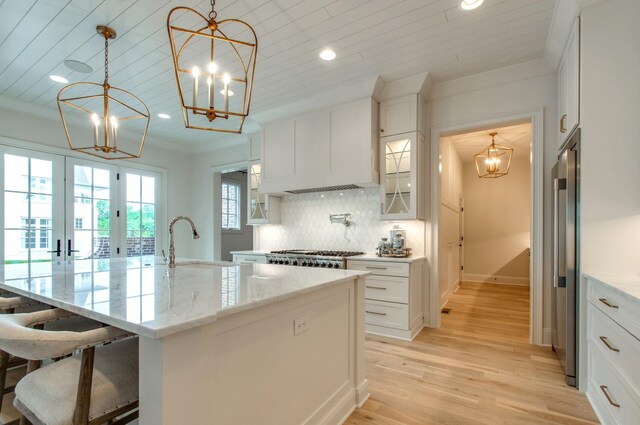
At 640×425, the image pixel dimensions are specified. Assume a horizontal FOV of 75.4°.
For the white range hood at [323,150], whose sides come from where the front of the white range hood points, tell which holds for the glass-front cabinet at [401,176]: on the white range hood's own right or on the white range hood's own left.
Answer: on the white range hood's own left

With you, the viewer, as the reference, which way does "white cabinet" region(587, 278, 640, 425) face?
facing to the left of the viewer

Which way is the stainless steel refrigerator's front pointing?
to the viewer's left

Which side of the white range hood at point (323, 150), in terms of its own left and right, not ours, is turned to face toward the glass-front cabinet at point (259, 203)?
right

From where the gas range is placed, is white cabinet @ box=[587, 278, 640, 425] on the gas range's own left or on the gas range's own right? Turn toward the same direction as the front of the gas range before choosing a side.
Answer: on the gas range's own left

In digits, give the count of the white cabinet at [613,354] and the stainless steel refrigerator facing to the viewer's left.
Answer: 2

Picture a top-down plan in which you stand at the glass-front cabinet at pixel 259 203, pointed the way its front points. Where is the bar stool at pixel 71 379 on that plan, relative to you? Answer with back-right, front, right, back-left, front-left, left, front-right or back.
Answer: front-left

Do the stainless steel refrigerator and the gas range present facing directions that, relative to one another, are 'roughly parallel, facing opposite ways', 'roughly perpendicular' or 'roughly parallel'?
roughly perpendicular

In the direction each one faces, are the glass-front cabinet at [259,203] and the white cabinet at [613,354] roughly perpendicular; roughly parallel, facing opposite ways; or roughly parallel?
roughly perpendicular

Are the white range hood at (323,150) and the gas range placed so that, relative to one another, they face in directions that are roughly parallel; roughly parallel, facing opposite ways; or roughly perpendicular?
roughly parallel

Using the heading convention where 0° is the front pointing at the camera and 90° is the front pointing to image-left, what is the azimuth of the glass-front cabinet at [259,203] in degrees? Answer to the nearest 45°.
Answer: approximately 45°

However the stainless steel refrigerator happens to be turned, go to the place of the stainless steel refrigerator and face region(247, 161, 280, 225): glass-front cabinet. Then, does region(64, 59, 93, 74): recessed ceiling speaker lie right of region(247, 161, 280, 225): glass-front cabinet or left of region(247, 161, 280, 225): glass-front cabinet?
left

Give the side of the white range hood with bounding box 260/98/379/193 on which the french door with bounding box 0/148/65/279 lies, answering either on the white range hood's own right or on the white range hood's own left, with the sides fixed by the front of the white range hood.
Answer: on the white range hood's own right

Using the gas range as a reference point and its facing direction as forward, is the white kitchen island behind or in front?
in front

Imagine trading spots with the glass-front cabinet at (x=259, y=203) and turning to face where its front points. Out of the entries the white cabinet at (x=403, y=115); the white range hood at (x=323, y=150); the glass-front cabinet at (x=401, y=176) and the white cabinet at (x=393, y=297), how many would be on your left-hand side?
4
